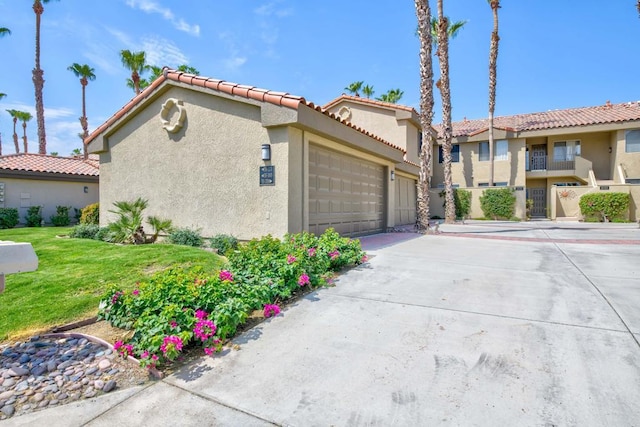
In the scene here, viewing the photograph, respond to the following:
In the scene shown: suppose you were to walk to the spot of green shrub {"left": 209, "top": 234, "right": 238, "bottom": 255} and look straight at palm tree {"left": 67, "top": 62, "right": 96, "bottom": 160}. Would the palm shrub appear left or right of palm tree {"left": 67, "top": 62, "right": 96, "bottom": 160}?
left

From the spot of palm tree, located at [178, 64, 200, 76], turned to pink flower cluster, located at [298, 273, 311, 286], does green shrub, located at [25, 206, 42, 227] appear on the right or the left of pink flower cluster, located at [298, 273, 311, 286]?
right

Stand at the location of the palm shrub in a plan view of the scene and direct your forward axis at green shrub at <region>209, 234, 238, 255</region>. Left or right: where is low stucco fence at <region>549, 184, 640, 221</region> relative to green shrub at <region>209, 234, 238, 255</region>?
left

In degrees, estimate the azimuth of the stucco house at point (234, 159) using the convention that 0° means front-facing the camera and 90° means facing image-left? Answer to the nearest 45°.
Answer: approximately 315°

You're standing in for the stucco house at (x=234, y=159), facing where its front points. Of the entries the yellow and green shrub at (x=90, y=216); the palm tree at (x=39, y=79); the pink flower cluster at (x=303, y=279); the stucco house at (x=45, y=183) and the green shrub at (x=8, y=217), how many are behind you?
4

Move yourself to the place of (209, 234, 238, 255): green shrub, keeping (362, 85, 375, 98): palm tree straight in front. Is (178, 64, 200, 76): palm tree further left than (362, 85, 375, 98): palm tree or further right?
left

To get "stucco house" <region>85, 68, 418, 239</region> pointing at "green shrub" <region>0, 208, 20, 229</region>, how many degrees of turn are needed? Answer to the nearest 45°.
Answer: approximately 180°

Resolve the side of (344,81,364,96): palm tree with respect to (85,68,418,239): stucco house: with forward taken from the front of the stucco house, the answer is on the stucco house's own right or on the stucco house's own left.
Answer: on the stucco house's own left

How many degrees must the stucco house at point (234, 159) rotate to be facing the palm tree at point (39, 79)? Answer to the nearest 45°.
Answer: approximately 180°

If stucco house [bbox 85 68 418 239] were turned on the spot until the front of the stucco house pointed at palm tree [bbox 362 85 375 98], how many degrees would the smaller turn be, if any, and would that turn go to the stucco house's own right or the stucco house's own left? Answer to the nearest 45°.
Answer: approximately 90° to the stucco house's own left

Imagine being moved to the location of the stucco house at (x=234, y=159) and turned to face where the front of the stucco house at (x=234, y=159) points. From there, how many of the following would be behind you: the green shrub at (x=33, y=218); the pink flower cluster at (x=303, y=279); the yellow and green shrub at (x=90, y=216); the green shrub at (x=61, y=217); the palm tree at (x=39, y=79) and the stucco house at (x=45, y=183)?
5
